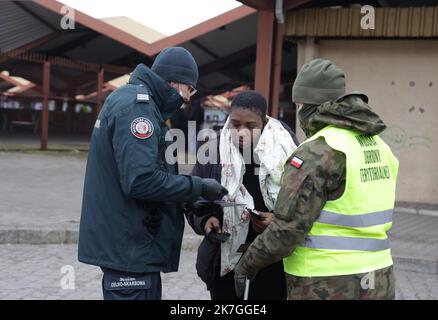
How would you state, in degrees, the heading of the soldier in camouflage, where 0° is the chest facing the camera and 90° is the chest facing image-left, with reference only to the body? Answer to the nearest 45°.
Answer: approximately 135°

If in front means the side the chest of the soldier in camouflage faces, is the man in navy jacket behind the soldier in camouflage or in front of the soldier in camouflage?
in front

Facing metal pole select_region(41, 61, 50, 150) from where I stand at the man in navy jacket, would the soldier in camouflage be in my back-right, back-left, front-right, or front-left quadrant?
back-right

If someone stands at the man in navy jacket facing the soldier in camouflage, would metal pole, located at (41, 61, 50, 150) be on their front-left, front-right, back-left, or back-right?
back-left

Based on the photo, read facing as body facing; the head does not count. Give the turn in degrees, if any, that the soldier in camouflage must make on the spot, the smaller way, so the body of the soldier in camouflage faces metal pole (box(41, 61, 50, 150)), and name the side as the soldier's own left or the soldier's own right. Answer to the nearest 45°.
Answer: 0° — they already face it

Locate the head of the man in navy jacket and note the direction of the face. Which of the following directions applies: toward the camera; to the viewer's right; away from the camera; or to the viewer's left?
to the viewer's right

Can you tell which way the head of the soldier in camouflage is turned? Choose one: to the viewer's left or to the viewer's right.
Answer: to the viewer's left

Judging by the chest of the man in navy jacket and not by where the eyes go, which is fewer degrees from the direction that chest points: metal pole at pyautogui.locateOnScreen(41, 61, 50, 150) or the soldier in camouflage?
the soldier in camouflage

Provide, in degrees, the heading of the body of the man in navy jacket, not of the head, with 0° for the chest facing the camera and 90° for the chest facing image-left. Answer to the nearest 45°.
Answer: approximately 270°

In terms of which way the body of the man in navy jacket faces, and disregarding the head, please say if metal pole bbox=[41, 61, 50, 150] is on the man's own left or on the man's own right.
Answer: on the man's own left

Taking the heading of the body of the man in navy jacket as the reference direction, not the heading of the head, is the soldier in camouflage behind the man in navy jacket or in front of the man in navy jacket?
in front
